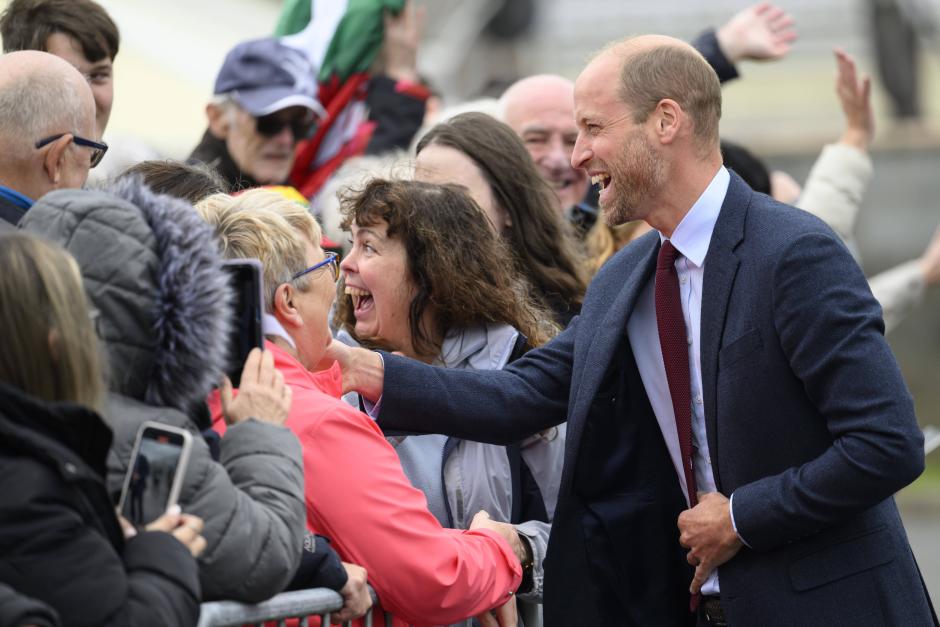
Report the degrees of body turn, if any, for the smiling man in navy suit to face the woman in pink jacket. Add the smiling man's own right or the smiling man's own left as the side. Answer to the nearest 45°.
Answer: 0° — they already face them

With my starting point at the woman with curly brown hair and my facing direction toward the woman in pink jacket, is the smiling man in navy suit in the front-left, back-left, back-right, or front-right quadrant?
front-left

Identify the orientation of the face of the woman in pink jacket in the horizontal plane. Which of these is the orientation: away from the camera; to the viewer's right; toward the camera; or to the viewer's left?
to the viewer's right

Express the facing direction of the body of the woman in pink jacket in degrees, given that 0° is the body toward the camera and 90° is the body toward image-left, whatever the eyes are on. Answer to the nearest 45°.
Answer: approximately 225°

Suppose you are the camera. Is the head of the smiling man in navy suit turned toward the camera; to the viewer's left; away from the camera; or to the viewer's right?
to the viewer's left

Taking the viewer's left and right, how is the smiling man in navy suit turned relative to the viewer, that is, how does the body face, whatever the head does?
facing the viewer and to the left of the viewer

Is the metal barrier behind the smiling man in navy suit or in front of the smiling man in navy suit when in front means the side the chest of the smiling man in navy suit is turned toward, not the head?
in front

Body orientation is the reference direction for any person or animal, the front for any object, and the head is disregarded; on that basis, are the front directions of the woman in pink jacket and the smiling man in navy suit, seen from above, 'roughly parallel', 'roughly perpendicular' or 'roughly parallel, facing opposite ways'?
roughly parallel, facing opposite ways

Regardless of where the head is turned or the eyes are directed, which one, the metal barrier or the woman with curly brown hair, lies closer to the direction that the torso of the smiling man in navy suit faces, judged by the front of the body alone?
the metal barrier
